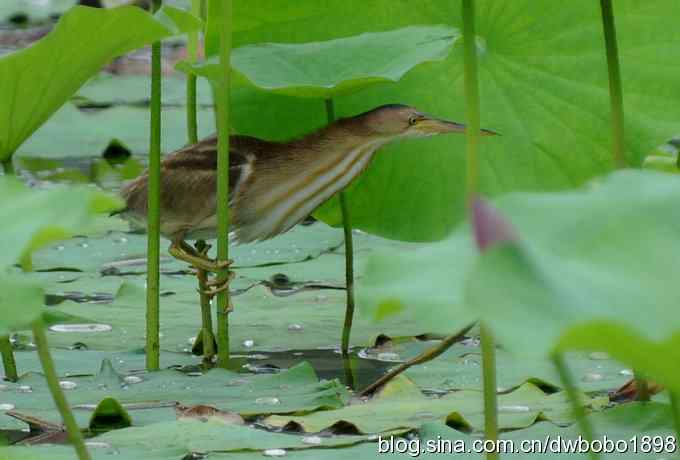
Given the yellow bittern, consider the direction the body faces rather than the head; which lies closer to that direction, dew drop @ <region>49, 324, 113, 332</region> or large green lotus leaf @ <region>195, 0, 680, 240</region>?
the large green lotus leaf

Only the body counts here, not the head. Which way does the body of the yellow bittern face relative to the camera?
to the viewer's right

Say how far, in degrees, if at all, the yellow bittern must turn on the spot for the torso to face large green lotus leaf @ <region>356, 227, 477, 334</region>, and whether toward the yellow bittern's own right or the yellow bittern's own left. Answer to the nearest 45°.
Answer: approximately 90° to the yellow bittern's own right

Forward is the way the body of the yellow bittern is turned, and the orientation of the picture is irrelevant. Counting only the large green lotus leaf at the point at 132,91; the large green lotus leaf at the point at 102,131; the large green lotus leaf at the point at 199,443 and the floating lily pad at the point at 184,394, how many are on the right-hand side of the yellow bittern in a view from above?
2

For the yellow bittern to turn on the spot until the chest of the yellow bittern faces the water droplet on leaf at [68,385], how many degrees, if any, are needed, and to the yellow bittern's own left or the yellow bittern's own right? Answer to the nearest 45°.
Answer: approximately 135° to the yellow bittern's own right

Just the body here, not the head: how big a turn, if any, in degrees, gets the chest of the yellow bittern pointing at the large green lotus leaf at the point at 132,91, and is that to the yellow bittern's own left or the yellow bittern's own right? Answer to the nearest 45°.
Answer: approximately 90° to the yellow bittern's own left

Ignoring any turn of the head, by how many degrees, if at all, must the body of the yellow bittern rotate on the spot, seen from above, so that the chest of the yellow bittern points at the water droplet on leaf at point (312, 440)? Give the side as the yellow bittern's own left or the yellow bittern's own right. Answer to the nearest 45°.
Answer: approximately 90° to the yellow bittern's own right

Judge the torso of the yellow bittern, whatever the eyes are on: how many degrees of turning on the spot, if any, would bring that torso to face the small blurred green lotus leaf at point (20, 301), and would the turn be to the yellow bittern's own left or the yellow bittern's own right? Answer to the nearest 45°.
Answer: approximately 90° to the yellow bittern's own right

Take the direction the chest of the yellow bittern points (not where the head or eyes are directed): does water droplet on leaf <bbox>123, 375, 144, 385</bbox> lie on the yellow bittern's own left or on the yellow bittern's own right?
on the yellow bittern's own right
